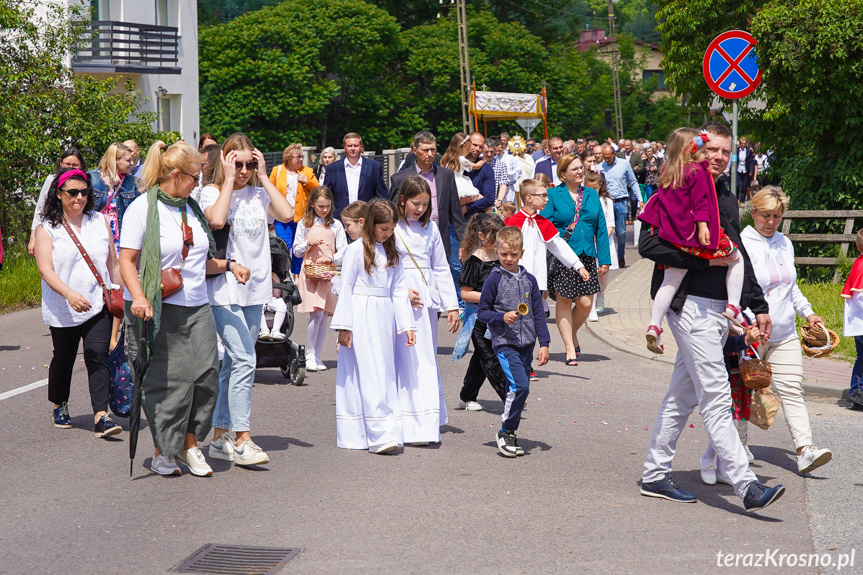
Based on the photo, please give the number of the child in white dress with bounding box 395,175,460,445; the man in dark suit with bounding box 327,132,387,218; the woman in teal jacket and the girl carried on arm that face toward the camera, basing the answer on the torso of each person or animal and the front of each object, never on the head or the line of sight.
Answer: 3

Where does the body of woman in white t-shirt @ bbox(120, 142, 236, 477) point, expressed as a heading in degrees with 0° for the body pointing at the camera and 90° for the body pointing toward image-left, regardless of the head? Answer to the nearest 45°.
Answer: approximately 315°

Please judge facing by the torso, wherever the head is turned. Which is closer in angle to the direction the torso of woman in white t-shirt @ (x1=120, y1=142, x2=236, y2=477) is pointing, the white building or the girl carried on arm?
the girl carried on arm

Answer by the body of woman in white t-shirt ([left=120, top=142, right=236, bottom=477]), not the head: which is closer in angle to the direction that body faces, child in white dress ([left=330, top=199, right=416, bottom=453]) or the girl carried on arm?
the girl carried on arm

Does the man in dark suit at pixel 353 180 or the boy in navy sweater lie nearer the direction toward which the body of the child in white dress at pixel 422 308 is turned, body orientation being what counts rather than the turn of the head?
the boy in navy sweater

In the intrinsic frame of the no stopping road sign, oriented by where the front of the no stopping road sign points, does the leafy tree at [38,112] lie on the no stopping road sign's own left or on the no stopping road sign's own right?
on the no stopping road sign's own right

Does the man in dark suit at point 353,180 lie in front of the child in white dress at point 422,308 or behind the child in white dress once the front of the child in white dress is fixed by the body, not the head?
behind

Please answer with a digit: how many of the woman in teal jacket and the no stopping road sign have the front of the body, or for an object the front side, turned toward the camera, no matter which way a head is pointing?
2

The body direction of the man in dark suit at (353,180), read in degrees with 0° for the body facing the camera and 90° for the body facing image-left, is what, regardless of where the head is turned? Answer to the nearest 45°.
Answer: approximately 0°

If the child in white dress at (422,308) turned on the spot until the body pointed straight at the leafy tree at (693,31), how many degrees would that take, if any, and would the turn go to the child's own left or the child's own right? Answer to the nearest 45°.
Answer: approximately 180°
